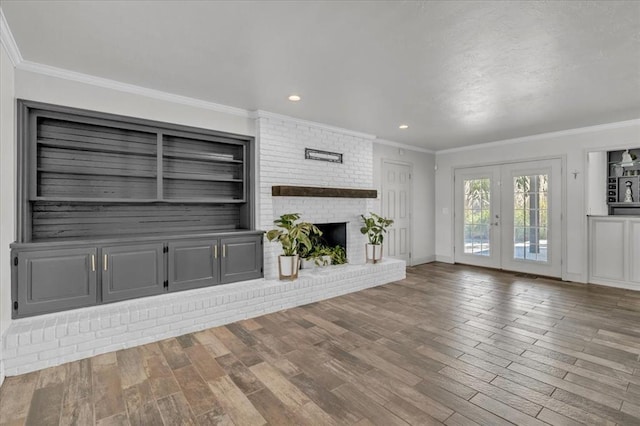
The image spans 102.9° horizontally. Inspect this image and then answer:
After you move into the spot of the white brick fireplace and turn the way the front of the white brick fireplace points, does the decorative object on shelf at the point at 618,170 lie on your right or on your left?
on your left

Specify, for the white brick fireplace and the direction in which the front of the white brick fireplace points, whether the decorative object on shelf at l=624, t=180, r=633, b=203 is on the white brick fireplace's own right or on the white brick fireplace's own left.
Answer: on the white brick fireplace's own left

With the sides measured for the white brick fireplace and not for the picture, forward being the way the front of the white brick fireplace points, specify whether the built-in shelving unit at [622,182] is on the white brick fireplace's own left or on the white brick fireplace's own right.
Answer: on the white brick fireplace's own left

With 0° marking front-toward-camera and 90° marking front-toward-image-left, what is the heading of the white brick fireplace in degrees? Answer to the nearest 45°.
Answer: approximately 315°

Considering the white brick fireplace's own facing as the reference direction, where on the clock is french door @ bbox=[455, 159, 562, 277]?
The french door is roughly at 10 o'clock from the white brick fireplace.

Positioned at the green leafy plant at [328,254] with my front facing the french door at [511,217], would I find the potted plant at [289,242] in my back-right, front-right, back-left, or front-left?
back-right

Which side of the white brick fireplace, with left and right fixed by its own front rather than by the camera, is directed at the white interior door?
left
